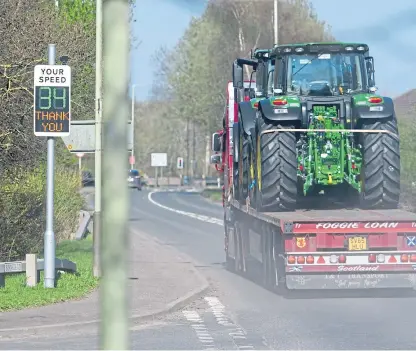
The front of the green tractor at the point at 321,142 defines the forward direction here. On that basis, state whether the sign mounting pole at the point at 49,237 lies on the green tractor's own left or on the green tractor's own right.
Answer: on the green tractor's own left

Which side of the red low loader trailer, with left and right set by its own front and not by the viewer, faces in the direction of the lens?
back

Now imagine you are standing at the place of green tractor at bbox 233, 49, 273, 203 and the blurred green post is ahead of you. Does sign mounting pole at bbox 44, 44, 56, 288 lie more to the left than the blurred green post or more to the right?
right

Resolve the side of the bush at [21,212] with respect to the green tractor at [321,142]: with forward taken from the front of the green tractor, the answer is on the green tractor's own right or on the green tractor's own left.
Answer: on the green tractor's own left

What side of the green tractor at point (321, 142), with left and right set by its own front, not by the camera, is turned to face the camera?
back

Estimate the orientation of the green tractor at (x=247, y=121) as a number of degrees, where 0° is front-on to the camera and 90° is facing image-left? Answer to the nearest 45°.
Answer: approximately 180°

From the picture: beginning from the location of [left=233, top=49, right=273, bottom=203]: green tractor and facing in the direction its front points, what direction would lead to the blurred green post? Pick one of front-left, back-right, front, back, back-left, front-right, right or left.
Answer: back

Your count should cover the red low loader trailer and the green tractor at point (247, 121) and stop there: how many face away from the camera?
2

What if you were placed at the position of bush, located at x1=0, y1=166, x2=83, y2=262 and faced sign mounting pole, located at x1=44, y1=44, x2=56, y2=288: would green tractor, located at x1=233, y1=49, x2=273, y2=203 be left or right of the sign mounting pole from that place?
left

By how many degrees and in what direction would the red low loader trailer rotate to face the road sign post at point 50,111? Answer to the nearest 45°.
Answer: approximately 90° to its left
